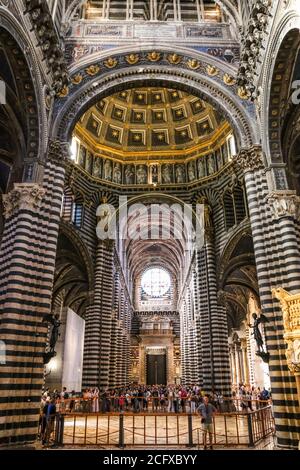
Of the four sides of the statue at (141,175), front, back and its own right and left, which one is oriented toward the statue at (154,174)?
left

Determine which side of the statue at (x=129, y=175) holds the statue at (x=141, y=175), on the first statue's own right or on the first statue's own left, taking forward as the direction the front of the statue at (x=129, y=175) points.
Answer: on the first statue's own left

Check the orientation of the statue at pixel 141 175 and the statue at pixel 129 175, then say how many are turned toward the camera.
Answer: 2

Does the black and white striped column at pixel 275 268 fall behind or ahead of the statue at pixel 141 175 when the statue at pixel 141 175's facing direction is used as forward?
ahead

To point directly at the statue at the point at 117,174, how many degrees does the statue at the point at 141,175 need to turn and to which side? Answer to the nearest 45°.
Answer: approximately 90° to its right

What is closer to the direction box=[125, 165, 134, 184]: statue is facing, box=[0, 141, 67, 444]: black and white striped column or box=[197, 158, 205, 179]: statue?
the black and white striped column

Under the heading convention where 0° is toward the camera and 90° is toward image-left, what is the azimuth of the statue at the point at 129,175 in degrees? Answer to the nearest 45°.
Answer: approximately 0°

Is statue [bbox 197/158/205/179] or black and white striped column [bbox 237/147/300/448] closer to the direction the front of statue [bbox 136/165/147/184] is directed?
the black and white striped column

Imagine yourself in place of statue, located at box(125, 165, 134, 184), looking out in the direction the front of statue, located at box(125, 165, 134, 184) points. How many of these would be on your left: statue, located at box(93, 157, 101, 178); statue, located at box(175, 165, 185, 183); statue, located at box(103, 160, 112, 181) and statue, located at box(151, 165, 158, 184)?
2

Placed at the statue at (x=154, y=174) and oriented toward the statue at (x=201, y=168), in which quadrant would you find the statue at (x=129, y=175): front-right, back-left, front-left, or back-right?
back-right

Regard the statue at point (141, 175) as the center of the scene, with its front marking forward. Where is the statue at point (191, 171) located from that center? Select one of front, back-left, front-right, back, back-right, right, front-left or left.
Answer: left

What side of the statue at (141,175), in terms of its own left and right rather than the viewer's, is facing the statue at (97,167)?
right

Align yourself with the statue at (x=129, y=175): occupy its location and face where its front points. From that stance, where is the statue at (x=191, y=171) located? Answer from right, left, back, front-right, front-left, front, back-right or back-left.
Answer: left

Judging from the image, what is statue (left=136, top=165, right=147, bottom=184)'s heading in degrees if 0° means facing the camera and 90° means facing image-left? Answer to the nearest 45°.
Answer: approximately 0°

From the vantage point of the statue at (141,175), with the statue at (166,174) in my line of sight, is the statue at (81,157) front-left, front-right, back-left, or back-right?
back-right

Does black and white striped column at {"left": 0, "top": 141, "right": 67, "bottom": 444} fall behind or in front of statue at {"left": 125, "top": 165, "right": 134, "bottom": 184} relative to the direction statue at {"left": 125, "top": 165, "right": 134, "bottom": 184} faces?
in front
